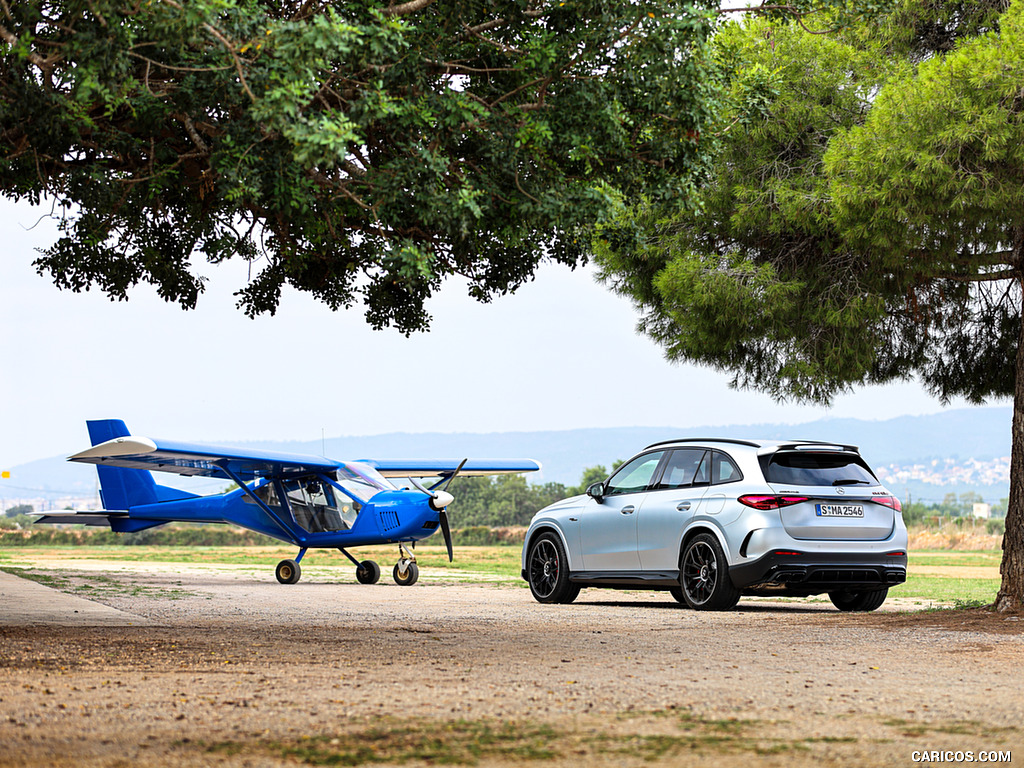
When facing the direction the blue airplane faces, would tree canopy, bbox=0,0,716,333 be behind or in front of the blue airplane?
in front

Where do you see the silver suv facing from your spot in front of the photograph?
facing away from the viewer and to the left of the viewer

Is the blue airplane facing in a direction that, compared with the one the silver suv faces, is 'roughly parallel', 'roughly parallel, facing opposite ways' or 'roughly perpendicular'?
roughly parallel, facing opposite ways

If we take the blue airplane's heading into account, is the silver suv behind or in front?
in front

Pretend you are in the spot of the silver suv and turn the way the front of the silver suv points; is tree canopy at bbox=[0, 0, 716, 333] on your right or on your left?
on your left

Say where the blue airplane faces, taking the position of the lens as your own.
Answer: facing the viewer and to the right of the viewer
